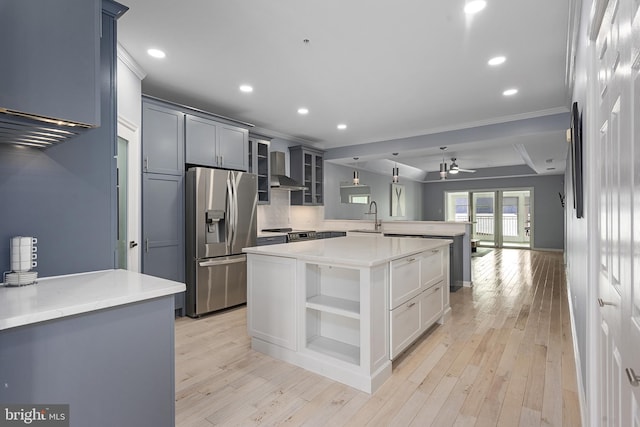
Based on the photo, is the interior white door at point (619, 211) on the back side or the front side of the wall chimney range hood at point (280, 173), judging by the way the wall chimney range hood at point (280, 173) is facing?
on the front side

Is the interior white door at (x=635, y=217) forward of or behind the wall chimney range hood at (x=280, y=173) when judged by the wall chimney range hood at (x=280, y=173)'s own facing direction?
forward

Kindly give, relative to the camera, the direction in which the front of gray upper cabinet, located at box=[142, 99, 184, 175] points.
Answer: facing the viewer and to the right of the viewer

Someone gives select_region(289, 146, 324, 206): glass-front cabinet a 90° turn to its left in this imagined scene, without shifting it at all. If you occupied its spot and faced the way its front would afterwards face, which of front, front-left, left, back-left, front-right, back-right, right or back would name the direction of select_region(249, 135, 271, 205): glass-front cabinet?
back

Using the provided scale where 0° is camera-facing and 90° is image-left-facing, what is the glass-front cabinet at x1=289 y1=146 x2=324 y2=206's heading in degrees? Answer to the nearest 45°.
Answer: approximately 315°

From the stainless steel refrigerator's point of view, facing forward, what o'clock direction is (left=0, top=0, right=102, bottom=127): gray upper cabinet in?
The gray upper cabinet is roughly at 2 o'clock from the stainless steel refrigerator.

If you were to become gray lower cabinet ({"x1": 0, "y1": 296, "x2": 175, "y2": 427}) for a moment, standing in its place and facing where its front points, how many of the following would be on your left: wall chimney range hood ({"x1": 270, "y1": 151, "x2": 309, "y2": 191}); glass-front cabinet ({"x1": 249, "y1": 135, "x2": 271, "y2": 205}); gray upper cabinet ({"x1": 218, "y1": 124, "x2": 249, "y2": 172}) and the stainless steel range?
4

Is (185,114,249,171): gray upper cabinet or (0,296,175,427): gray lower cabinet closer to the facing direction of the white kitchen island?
the gray lower cabinet
